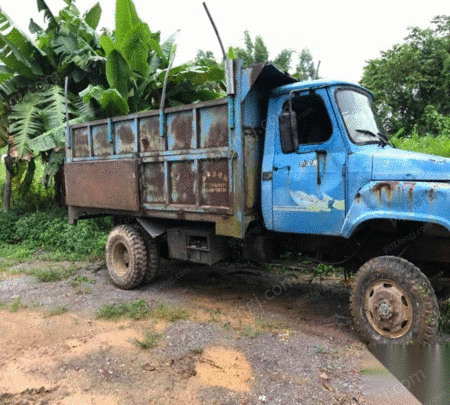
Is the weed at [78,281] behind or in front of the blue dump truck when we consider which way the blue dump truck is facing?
behind

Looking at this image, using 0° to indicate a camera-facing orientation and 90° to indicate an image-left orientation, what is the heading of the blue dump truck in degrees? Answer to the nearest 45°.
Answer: approximately 315°

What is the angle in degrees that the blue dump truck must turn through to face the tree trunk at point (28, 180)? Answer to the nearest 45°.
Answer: approximately 180°

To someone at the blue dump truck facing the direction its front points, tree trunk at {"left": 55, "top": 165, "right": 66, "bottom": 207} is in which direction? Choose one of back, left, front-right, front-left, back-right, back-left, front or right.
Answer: back

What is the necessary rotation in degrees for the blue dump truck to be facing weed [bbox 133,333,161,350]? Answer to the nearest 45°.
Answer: approximately 90° to its right

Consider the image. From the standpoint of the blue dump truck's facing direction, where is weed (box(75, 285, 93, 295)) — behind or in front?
behind

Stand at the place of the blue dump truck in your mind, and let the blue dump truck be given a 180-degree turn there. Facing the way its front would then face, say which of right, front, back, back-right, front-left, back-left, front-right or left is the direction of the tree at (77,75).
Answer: front

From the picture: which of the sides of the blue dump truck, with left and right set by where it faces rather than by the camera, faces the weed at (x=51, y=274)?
back
